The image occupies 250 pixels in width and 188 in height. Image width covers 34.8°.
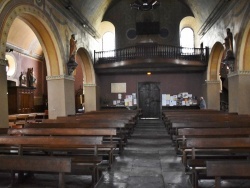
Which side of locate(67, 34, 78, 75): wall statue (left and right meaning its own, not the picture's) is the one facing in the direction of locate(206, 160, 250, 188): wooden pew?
right

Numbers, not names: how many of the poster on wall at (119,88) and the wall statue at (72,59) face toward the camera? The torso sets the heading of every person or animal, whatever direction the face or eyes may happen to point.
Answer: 1

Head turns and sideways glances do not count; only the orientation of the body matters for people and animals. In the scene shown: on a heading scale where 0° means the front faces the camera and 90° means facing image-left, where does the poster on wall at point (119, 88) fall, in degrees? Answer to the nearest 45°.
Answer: approximately 0°

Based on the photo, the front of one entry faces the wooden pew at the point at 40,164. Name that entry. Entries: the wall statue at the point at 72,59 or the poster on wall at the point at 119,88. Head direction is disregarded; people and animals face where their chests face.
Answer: the poster on wall

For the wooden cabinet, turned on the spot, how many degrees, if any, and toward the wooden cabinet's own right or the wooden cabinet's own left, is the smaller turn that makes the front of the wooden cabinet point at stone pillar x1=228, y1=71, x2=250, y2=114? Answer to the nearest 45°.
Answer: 0° — it already faces it

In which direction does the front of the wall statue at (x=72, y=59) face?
to the viewer's right
